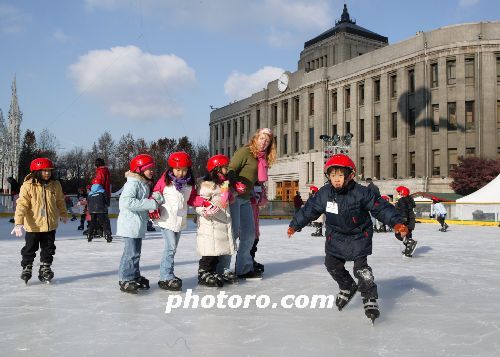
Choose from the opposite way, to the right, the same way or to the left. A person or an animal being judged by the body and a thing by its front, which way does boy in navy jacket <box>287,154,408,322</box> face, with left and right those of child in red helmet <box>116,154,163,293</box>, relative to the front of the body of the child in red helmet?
to the right

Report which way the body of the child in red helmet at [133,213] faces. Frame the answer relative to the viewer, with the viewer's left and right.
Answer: facing to the right of the viewer

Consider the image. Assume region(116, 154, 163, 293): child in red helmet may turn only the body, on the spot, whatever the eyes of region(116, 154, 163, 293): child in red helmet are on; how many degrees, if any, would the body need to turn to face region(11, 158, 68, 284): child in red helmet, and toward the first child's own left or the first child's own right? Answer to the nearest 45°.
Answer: approximately 135° to the first child's own left

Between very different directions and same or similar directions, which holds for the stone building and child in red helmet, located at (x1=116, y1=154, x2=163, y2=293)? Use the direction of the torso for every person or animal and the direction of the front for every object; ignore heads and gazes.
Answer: very different directions

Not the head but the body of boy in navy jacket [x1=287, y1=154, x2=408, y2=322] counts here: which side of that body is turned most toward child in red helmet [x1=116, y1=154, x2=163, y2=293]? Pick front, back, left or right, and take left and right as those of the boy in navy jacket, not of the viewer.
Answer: right

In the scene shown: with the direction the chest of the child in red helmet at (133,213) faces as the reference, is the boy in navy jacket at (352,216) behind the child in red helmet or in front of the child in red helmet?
in front

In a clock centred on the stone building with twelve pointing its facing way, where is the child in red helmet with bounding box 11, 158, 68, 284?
The child in red helmet is roughly at 11 o'clock from the stone building.

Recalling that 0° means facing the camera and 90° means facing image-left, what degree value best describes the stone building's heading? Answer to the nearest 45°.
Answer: approximately 45°

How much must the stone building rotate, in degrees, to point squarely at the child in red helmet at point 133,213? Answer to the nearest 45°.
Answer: approximately 45° to its left

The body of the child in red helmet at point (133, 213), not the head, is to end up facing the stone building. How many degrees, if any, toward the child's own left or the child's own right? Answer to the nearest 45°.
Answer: approximately 45° to the child's own left

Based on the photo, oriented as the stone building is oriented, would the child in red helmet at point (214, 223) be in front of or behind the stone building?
in front

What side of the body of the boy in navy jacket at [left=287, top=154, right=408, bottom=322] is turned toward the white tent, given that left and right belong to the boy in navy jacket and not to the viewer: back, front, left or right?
back
